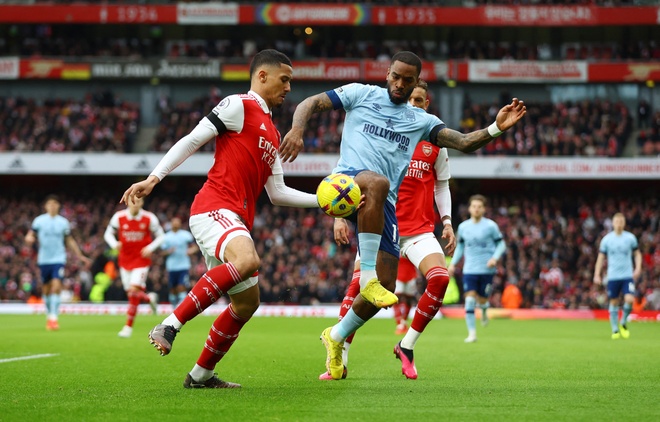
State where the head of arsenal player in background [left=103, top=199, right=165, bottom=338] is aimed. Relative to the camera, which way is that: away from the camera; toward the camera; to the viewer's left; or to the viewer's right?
toward the camera

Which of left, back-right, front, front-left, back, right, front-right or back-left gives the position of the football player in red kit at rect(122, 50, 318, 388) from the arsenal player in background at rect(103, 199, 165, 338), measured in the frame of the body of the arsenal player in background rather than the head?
front

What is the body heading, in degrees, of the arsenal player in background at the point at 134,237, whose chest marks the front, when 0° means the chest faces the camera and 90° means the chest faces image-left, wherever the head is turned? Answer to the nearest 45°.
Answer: approximately 0°
